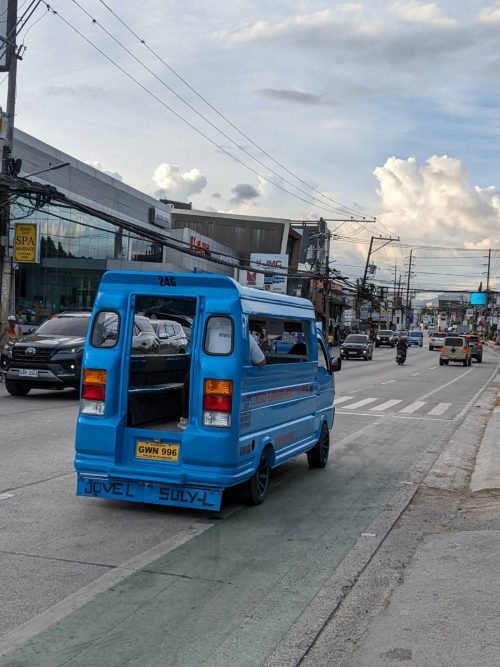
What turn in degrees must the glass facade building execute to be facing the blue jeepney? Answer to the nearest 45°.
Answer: approximately 45° to its right

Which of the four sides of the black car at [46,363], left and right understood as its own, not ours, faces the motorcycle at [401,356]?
back

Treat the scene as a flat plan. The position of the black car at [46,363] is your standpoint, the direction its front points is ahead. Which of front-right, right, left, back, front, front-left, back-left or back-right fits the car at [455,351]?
back

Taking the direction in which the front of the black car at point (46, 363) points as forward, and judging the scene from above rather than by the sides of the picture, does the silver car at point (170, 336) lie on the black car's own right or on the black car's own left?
on the black car's own left

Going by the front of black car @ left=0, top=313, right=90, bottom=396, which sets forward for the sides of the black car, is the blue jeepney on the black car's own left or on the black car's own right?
on the black car's own left

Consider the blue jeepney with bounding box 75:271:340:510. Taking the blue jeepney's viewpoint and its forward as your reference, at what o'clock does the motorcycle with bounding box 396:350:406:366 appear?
The motorcycle is roughly at 11 o'clock from the blue jeepney.

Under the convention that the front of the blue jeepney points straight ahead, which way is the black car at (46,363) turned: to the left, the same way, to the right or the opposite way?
the opposite way

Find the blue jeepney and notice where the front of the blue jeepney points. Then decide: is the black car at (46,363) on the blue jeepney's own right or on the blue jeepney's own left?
on the blue jeepney's own left

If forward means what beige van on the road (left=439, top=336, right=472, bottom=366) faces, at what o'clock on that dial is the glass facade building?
The glass facade building is roughly at 8 o'clock from the beige van on the road.

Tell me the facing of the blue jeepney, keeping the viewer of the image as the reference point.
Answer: facing away from the viewer and to the right of the viewer

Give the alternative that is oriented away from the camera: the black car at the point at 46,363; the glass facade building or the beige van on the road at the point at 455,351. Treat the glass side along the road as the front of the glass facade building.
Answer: the beige van on the road

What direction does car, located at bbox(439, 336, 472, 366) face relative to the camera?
away from the camera
